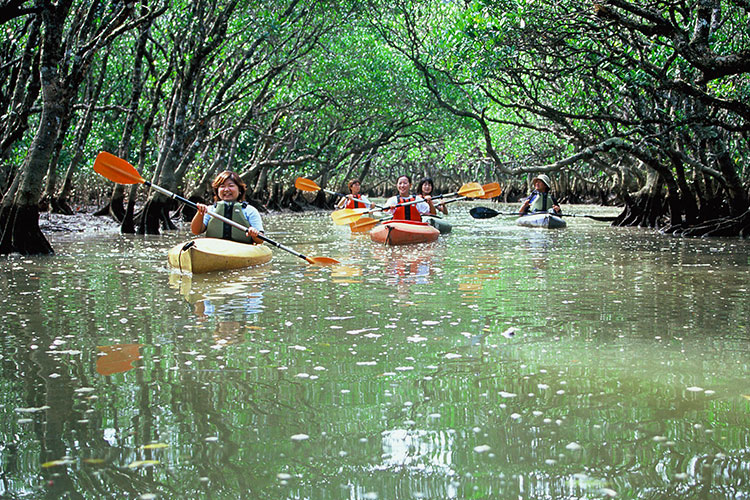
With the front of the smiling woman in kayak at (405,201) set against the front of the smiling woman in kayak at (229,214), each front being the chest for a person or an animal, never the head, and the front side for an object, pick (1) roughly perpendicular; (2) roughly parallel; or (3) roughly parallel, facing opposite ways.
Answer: roughly parallel

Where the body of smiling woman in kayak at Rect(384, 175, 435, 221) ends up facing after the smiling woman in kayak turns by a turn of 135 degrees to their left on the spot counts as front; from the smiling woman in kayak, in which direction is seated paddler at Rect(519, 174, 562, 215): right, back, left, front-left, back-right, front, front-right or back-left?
front

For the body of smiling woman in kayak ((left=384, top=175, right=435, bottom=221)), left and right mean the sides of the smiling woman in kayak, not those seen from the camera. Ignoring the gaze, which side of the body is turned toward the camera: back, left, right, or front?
front

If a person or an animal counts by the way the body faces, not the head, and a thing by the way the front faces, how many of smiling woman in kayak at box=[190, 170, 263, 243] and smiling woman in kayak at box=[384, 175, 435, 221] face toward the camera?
2

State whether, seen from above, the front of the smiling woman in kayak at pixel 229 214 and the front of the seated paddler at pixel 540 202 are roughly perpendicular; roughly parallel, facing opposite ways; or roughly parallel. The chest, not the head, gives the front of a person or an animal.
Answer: roughly parallel

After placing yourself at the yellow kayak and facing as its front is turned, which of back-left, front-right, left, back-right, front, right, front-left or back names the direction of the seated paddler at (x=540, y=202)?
back

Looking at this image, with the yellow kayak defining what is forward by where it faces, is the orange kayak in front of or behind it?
behind

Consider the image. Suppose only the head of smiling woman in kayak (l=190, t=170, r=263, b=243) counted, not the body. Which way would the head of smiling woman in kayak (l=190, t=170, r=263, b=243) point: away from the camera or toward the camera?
toward the camera

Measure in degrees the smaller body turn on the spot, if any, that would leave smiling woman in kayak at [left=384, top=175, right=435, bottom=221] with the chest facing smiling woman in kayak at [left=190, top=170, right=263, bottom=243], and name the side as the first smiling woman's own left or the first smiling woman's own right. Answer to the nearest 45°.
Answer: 0° — they already face them

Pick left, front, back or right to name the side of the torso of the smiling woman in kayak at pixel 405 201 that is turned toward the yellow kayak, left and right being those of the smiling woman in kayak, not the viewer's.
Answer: front

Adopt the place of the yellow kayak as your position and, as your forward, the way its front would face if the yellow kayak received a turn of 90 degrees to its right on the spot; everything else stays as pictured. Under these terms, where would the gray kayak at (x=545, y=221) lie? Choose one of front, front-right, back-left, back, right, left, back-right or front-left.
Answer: right

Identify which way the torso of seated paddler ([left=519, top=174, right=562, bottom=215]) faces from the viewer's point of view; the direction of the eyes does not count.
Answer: toward the camera

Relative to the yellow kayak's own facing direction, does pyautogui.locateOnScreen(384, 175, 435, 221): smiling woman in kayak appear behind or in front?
behind

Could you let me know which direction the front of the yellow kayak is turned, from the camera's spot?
facing the viewer and to the left of the viewer
